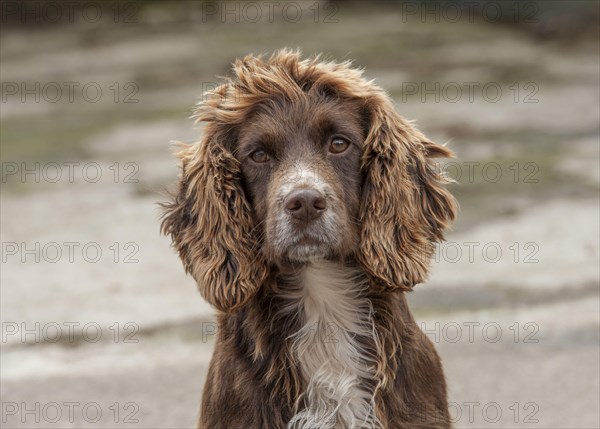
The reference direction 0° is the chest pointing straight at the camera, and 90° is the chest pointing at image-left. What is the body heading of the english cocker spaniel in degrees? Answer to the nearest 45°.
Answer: approximately 0°
